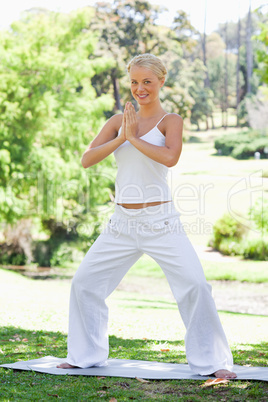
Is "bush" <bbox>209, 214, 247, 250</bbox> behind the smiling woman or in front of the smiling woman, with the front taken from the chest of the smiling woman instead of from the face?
behind

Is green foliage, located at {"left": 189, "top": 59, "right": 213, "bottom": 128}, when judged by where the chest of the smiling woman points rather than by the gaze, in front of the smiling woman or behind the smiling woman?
behind

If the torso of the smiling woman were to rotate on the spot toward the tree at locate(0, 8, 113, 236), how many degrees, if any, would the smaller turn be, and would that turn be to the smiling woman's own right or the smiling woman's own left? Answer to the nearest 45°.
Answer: approximately 135° to the smiling woman's own right

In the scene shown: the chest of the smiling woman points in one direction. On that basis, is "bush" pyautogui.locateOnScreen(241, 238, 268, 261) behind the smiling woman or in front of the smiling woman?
behind

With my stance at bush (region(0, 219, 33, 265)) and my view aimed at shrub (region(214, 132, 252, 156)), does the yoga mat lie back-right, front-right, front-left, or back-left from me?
back-right

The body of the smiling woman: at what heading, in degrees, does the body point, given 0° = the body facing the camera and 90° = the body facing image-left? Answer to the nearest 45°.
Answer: approximately 45°

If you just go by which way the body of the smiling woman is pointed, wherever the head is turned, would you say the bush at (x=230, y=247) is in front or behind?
behind

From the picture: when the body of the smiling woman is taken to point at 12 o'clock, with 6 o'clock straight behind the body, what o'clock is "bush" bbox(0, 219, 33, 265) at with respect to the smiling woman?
The bush is roughly at 4 o'clock from the smiling woman.
